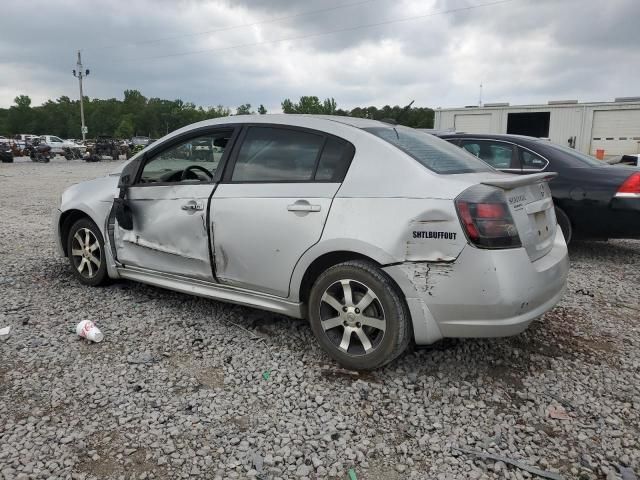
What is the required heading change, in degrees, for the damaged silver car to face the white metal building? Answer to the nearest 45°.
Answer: approximately 90° to its right

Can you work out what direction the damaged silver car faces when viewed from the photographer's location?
facing away from the viewer and to the left of the viewer

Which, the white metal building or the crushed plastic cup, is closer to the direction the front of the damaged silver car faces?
the crushed plastic cup

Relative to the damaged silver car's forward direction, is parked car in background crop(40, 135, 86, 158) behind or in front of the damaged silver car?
in front

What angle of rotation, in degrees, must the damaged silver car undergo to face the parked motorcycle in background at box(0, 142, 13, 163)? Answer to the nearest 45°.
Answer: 0° — it already faces it
